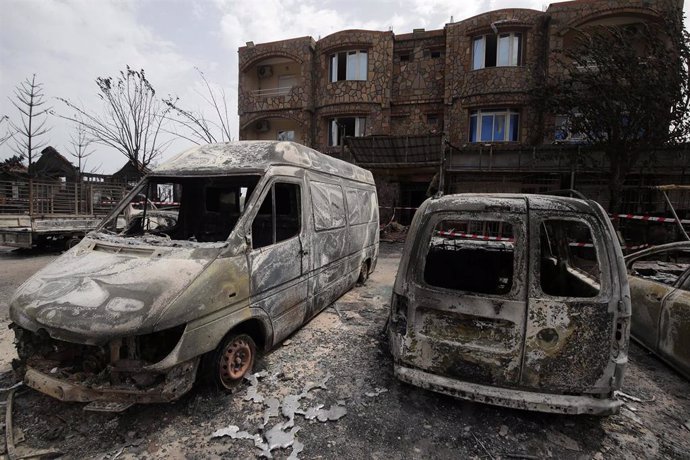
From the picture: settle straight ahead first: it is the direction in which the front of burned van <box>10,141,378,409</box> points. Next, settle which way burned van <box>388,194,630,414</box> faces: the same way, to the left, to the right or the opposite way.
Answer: the opposite way

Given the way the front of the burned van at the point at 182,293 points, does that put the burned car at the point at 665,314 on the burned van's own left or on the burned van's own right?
on the burned van's own left

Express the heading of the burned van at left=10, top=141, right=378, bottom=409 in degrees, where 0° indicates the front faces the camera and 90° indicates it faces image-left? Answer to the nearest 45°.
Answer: approximately 45°

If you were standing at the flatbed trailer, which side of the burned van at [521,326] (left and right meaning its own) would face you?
left

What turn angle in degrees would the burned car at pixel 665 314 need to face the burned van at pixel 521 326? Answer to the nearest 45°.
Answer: approximately 135° to its left

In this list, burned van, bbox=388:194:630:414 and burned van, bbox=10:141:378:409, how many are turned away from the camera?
1

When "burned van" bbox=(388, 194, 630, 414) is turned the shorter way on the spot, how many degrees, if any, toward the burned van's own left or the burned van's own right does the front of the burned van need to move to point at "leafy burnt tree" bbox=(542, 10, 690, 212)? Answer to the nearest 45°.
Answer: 0° — it already faces it

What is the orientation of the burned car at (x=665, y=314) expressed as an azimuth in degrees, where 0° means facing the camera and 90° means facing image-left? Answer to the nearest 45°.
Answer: approximately 135°

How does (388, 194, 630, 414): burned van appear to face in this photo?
away from the camera

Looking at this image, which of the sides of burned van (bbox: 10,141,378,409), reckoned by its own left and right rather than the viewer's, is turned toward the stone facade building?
back

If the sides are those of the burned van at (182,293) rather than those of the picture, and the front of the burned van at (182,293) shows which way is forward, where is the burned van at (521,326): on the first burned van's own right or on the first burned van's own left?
on the first burned van's own left

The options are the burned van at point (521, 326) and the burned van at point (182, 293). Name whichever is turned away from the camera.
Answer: the burned van at point (521, 326)
